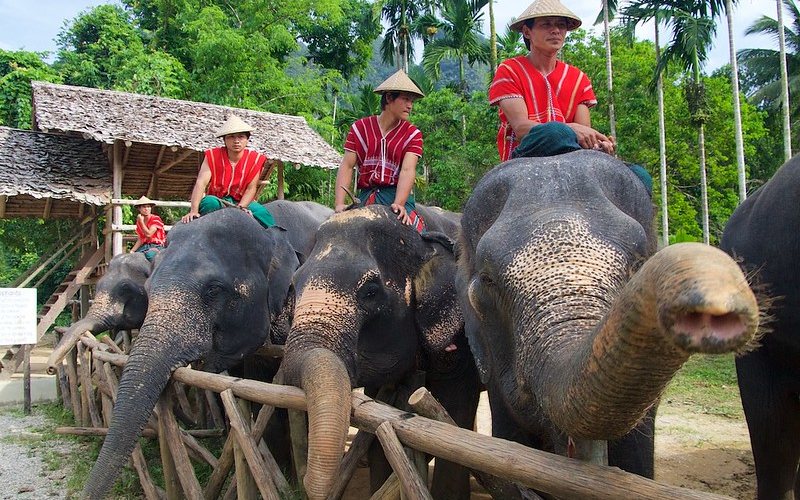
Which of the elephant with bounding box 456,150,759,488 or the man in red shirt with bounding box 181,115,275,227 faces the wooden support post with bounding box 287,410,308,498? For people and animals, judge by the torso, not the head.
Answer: the man in red shirt

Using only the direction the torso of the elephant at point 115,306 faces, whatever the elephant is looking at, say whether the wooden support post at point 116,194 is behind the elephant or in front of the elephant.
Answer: behind

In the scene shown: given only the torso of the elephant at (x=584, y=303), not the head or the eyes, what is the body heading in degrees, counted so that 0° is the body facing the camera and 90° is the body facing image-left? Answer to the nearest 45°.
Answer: approximately 0°

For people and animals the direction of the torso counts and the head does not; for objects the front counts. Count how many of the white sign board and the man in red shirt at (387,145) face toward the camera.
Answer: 2

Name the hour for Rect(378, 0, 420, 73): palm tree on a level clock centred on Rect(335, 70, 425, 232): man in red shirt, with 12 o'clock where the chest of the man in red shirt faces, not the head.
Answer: The palm tree is roughly at 6 o'clock from the man in red shirt.

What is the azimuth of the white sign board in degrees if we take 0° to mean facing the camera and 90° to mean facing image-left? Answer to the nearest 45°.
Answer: approximately 0°
